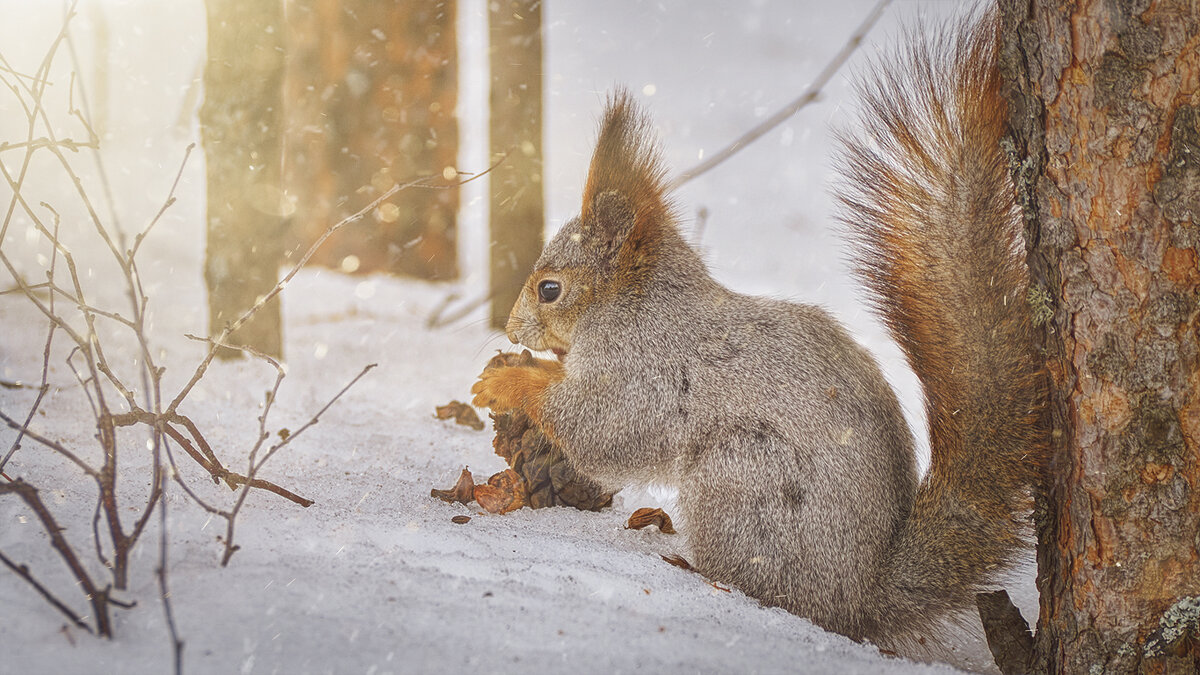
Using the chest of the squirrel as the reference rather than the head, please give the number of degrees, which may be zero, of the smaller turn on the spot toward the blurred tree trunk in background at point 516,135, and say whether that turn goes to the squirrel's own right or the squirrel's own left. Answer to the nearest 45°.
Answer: approximately 45° to the squirrel's own right

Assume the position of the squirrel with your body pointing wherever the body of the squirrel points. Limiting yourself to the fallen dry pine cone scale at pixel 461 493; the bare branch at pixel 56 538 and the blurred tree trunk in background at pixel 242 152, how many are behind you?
0

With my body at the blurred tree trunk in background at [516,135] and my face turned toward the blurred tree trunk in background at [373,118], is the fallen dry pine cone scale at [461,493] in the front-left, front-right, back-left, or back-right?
back-left

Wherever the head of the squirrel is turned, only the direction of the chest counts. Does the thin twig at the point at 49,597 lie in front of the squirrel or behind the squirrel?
in front

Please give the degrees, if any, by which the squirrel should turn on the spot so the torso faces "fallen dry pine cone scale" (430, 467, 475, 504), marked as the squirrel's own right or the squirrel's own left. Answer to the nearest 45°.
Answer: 0° — it already faces it

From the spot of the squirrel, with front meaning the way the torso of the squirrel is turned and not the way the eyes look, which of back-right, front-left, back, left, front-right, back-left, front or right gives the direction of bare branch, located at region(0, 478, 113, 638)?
front-left

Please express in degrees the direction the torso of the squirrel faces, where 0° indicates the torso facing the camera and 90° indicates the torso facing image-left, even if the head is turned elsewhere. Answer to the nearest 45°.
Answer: approximately 90°
